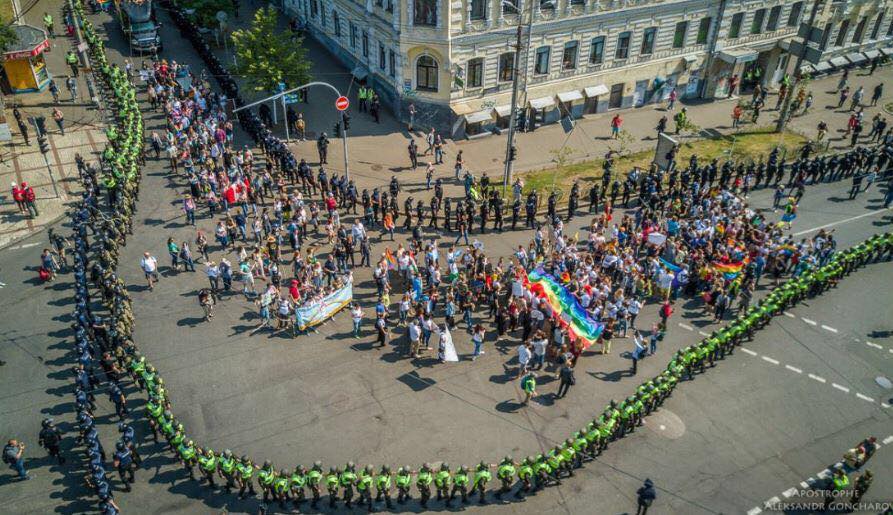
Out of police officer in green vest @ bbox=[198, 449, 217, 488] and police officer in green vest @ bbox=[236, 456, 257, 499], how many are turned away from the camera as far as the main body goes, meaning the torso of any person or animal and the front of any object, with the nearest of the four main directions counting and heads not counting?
0

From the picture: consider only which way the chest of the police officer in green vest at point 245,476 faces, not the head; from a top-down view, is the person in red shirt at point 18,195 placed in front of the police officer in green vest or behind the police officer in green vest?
behind

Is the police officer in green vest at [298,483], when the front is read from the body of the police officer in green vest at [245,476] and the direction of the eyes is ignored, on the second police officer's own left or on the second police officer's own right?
on the second police officer's own left

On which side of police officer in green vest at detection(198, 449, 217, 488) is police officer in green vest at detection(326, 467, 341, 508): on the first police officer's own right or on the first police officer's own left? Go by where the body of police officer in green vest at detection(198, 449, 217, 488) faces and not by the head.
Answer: on the first police officer's own left

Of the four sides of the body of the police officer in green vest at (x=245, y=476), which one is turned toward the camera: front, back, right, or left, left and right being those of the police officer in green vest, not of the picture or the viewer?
front

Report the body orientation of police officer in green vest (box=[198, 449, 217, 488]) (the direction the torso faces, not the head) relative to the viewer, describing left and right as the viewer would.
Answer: facing the viewer and to the left of the viewer

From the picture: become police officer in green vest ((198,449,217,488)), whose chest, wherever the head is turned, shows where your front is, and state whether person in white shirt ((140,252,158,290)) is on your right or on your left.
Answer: on your right

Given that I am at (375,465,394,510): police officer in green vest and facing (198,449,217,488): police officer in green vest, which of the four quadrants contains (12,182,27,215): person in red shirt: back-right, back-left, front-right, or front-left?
front-right
